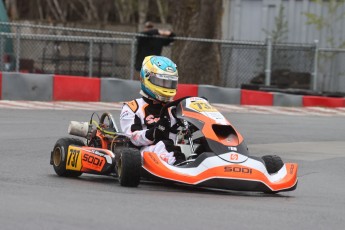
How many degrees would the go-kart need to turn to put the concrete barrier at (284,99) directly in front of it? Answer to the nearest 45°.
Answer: approximately 135° to its left

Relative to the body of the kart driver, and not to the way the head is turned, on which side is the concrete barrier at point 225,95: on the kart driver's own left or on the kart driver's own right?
on the kart driver's own left

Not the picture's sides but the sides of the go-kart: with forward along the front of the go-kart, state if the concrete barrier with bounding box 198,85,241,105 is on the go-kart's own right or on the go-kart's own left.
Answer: on the go-kart's own left

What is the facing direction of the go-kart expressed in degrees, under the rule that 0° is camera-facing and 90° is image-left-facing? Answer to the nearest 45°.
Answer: approximately 315°

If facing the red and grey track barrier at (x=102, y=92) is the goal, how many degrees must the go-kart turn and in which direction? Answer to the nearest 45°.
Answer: approximately 135° to its left

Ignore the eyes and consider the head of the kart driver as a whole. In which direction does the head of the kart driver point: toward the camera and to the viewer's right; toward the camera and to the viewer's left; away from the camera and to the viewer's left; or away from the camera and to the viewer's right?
toward the camera and to the viewer's right

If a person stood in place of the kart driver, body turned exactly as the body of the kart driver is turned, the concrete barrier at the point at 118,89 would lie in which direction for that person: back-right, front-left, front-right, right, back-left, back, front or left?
back-left

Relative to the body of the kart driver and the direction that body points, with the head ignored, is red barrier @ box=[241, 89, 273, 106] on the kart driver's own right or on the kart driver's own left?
on the kart driver's own left

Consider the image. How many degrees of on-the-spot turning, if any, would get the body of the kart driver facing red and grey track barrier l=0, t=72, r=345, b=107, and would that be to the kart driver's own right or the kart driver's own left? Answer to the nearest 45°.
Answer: approximately 135° to the kart driver's own left

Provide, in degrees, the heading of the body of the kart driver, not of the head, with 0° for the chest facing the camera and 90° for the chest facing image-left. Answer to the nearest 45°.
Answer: approximately 315°
